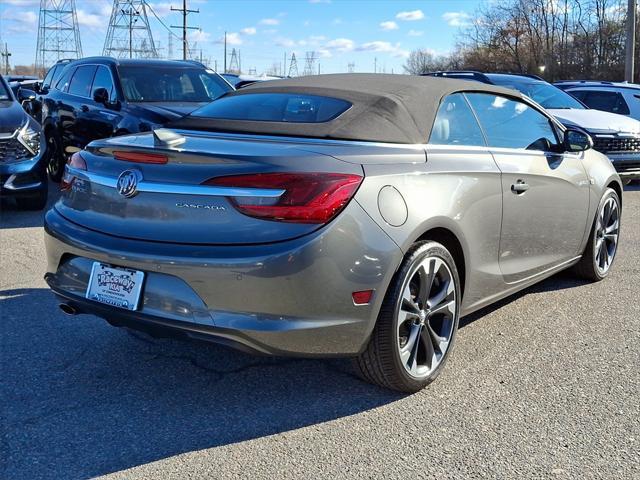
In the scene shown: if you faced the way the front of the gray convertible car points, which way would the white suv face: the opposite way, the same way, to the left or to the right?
to the right

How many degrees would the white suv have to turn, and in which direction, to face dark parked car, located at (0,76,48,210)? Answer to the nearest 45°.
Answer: approximately 90° to its right

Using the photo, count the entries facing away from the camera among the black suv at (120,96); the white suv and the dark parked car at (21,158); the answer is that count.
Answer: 0

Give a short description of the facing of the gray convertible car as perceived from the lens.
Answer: facing away from the viewer and to the right of the viewer

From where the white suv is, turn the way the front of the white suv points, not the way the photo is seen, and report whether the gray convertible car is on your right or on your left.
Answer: on your right

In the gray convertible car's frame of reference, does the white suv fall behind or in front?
in front

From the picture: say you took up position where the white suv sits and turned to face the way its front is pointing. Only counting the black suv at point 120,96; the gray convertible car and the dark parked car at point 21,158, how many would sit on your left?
0

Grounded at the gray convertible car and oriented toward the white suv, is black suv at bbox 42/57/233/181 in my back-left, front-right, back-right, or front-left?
front-left

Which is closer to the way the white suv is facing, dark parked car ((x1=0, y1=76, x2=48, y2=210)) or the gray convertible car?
the gray convertible car

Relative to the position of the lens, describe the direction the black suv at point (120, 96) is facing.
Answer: facing the viewer and to the right of the viewer
